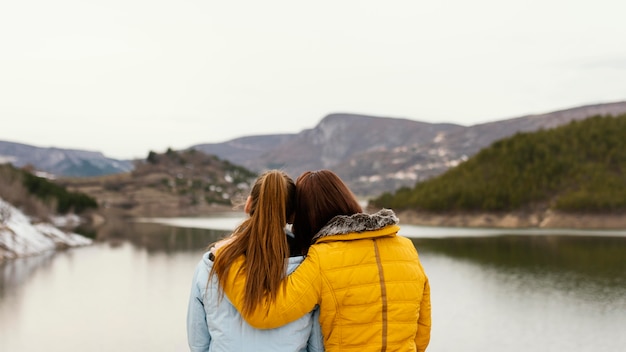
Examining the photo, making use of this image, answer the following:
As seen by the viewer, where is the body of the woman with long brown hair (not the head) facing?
away from the camera

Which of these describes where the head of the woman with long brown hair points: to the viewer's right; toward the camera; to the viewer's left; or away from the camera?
away from the camera

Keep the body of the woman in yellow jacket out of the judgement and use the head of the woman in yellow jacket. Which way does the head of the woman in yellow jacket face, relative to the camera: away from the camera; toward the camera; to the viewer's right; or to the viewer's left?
away from the camera
